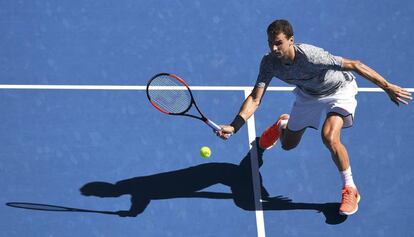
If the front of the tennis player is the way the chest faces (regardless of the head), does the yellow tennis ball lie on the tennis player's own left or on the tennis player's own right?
on the tennis player's own right

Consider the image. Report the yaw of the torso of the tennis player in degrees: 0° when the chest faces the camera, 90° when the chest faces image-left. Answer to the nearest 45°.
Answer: approximately 45°
